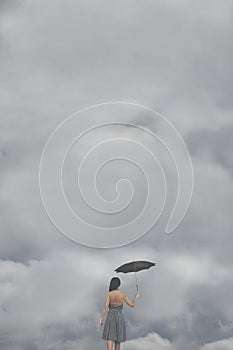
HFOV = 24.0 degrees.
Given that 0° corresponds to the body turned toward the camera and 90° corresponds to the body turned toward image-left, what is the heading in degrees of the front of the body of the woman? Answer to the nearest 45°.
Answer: approximately 180°
